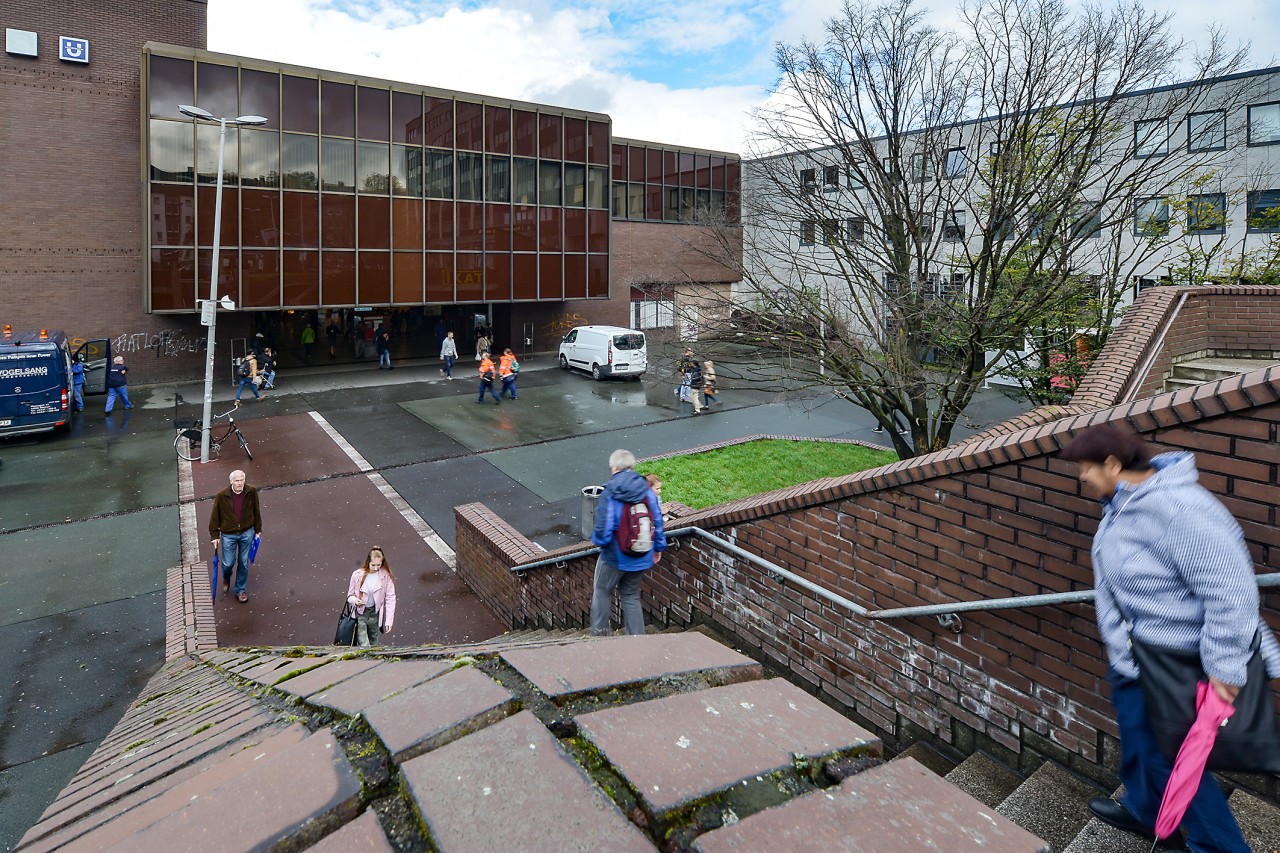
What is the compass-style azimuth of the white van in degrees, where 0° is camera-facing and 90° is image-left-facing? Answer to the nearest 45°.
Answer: approximately 135°

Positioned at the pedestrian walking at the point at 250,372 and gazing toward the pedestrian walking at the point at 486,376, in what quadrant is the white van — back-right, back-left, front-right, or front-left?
front-left

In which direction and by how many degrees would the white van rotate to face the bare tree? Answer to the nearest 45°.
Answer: approximately 135° to its left

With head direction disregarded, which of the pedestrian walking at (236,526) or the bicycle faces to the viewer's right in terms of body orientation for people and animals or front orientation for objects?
the bicycle

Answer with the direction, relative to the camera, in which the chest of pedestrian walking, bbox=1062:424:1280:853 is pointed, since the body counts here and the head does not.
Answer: to the viewer's left

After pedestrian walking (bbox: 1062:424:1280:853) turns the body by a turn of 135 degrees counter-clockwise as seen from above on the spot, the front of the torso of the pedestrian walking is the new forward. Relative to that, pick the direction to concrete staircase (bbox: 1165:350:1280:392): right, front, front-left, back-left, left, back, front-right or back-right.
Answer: back-left

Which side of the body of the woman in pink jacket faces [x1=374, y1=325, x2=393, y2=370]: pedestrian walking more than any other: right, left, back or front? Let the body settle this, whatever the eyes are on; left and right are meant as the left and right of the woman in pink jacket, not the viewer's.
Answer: back

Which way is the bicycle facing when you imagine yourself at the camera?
facing to the right of the viewer

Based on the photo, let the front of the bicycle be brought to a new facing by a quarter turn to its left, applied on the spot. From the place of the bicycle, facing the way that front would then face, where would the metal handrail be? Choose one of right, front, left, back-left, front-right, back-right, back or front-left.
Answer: back

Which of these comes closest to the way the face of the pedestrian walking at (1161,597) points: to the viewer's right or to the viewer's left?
to the viewer's left
